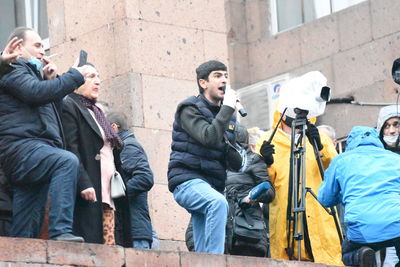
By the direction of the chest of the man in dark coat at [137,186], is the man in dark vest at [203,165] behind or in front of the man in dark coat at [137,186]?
behind

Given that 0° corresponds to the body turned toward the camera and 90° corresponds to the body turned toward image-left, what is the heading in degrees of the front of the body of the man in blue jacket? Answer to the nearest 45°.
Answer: approximately 180°

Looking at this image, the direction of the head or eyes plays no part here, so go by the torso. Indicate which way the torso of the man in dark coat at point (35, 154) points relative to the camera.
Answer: to the viewer's right

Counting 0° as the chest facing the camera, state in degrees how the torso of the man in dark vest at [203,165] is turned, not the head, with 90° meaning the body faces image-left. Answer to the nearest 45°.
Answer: approximately 315°
